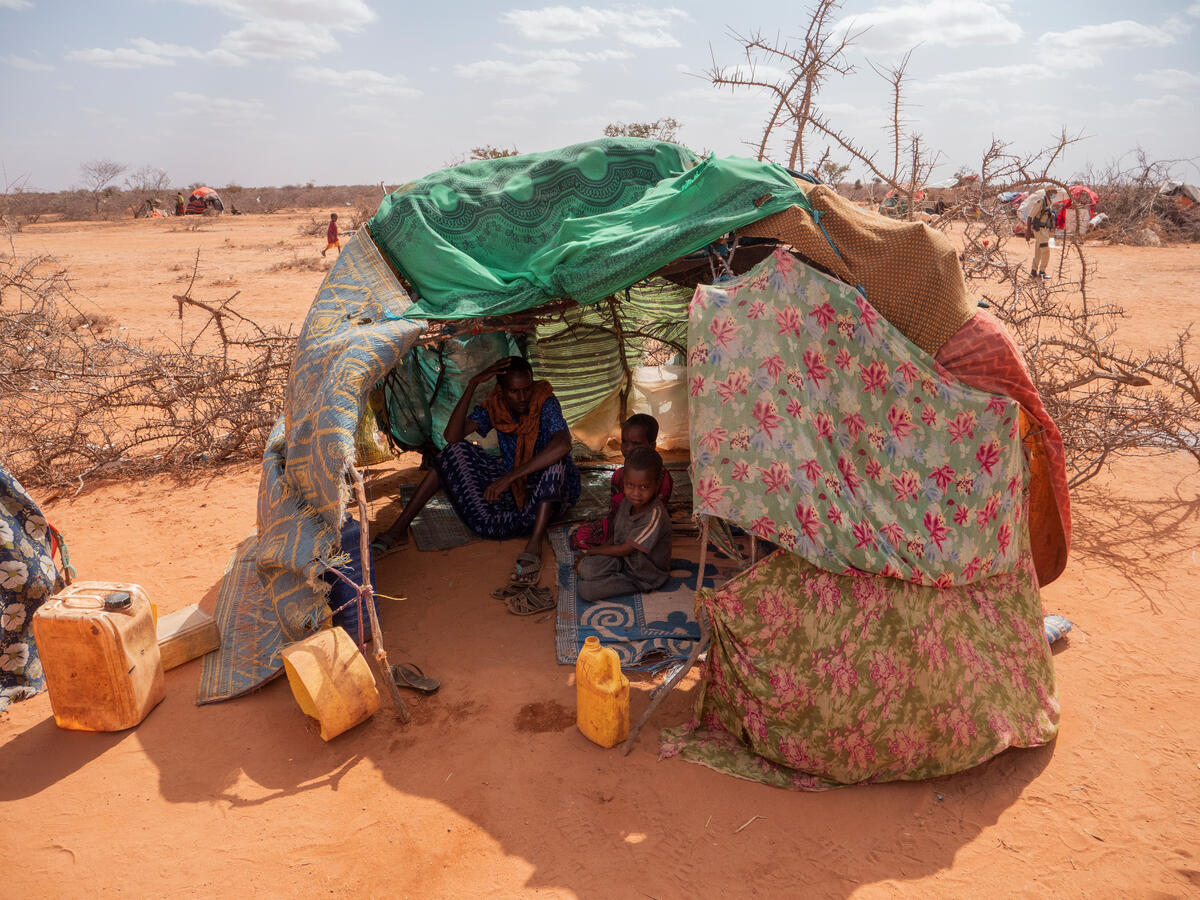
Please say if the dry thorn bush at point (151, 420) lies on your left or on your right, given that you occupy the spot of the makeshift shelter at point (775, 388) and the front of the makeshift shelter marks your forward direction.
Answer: on your right

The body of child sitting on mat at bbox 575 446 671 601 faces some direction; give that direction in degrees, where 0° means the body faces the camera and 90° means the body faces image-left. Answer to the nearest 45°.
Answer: approximately 45°

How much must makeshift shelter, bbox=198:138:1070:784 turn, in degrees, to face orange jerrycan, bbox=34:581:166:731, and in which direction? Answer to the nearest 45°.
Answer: approximately 90° to its right
